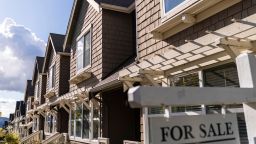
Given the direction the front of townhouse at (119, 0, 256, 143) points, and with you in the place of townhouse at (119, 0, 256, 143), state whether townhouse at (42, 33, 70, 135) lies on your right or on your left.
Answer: on your right

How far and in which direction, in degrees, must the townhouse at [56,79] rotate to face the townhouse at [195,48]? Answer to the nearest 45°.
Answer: approximately 45° to its left

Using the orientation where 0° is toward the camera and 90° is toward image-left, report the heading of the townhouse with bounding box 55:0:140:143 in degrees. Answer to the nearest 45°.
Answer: approximately 45°

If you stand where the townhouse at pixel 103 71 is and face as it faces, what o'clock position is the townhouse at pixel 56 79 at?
the townhouse at pixel 56 79 is roughly at 4 o'clock from the townhouse at pixel 103 71.

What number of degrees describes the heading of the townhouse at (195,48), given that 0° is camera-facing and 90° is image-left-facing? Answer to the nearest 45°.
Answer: approximately 45°
